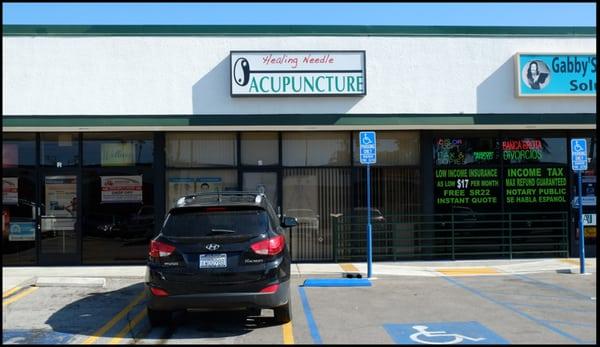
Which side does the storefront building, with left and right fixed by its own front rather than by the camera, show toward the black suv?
front

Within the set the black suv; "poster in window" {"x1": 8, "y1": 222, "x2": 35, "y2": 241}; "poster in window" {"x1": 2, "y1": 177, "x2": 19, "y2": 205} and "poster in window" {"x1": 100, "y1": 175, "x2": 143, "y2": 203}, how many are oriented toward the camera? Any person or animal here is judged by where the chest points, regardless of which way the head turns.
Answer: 3

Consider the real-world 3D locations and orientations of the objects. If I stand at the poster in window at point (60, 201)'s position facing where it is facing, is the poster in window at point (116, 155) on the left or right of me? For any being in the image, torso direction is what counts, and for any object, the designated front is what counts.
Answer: on my left

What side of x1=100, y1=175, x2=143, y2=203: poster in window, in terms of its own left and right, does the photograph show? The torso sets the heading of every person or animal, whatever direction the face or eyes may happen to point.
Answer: front

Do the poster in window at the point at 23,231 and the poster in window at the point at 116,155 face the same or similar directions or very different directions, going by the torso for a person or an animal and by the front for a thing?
same or similar directions

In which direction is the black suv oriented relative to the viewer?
away from the camera

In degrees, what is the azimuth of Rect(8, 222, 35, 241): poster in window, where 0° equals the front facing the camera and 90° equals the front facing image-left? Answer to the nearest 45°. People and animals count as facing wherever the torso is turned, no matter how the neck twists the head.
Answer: approximately 0°

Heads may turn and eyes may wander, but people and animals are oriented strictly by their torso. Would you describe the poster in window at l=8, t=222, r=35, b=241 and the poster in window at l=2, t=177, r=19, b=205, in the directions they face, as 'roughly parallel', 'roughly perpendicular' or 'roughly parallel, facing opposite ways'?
roughly parallel

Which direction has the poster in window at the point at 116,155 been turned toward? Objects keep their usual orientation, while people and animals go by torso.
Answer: toward the camera

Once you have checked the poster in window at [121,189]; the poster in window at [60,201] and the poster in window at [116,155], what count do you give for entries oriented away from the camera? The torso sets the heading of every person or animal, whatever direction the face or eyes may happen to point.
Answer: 0

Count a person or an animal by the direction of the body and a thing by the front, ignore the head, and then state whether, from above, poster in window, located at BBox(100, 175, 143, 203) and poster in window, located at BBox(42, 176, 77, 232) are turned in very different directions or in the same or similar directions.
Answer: same or similar directions

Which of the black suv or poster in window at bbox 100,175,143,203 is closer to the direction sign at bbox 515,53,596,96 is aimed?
the black suv

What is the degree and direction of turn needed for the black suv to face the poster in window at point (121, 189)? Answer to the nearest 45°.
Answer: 0° — it already faces it

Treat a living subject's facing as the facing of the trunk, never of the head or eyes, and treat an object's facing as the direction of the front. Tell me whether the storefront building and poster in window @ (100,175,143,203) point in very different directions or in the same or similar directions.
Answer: same or similar directions

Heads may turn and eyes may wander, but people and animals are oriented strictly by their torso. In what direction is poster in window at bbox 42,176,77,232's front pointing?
toward the camera

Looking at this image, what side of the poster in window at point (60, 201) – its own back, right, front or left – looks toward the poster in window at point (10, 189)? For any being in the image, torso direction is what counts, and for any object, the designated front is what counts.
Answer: right

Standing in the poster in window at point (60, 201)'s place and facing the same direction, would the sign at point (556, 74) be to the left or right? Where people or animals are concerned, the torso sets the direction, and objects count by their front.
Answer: on its left

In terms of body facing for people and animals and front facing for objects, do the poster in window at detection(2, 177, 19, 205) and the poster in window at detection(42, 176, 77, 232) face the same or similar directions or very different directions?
same or similar directions

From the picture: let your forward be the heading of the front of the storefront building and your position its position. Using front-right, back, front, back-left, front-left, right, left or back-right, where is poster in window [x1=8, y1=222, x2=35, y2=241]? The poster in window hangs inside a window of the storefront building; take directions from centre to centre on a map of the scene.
right
